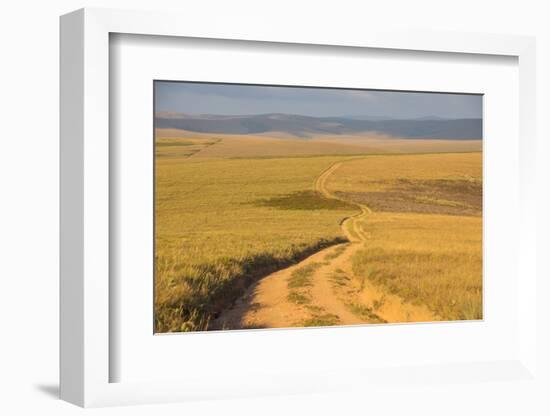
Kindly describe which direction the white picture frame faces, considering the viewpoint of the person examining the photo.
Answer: facing the viewer and to the right of the viewer
